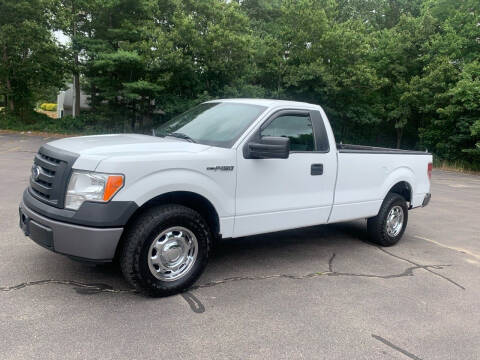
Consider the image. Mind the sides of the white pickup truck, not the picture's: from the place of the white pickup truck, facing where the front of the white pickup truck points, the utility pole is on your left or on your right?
on your right

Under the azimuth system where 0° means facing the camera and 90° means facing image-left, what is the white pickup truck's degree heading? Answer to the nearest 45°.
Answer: approximately 45°

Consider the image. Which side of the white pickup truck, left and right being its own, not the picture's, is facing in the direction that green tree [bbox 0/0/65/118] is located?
right
